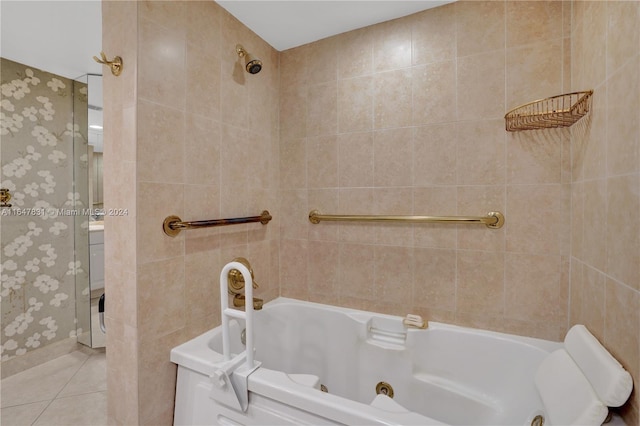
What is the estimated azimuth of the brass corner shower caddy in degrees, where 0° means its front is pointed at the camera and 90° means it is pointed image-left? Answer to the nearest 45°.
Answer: approximately 45°

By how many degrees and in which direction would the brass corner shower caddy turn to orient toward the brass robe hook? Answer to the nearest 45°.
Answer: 0° — it already faces it

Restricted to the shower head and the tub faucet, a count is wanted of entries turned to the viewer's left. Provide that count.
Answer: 0

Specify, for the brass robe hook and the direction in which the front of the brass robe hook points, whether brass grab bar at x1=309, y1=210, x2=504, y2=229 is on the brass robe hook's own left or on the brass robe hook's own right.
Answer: on the brass robe hook's own left

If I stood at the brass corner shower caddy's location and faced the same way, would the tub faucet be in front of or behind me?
in front

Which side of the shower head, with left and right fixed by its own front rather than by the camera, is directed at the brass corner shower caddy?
front

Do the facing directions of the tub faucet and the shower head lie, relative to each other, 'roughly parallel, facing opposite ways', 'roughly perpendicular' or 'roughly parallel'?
roughly parallel

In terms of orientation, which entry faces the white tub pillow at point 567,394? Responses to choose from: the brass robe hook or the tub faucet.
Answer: the tub faucet

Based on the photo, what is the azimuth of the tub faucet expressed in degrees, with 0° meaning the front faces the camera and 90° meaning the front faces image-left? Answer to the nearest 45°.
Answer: approximately 315°

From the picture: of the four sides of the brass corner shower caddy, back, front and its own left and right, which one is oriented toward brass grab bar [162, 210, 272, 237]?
front

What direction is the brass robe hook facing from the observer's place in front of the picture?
facing the viewer and to the left of the viewer
